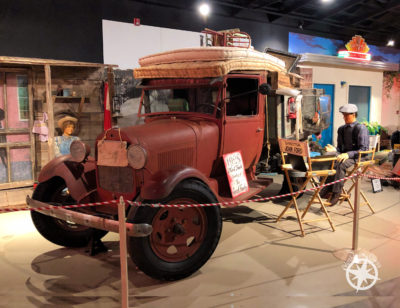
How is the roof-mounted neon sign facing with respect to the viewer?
toward the camera

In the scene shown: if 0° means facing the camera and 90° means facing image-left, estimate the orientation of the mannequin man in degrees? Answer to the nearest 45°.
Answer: approximately 45°

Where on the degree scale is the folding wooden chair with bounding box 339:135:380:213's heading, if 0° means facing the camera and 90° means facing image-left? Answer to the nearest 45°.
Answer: approximately 45°

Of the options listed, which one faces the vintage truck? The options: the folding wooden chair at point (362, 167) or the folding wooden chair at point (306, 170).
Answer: the folding wooden chair at point (362, 167)

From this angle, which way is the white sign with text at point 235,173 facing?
toward the camera

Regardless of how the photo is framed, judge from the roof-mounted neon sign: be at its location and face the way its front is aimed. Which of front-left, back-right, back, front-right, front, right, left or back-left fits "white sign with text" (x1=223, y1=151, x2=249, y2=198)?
front

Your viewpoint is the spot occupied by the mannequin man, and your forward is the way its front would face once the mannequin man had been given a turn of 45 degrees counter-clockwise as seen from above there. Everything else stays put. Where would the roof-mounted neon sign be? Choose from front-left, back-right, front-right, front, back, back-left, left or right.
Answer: back

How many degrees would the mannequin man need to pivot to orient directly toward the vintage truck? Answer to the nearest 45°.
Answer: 0° — it already faces it

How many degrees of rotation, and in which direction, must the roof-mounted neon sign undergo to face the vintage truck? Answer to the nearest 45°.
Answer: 0° — it already faces it

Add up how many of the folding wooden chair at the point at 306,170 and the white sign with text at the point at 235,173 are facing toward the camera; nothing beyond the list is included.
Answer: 1

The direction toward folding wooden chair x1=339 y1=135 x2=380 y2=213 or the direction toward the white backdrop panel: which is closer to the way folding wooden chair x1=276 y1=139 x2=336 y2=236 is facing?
the folding wooden chair
